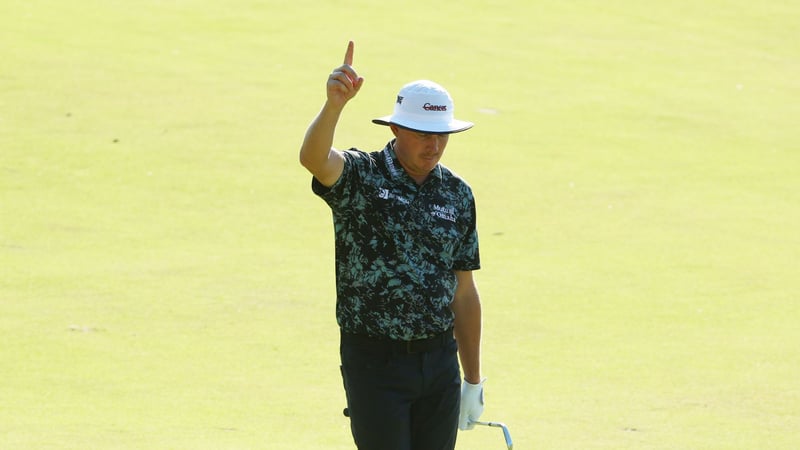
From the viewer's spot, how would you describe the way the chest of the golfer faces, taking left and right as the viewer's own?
facing the viewer and to the right of the viewer
